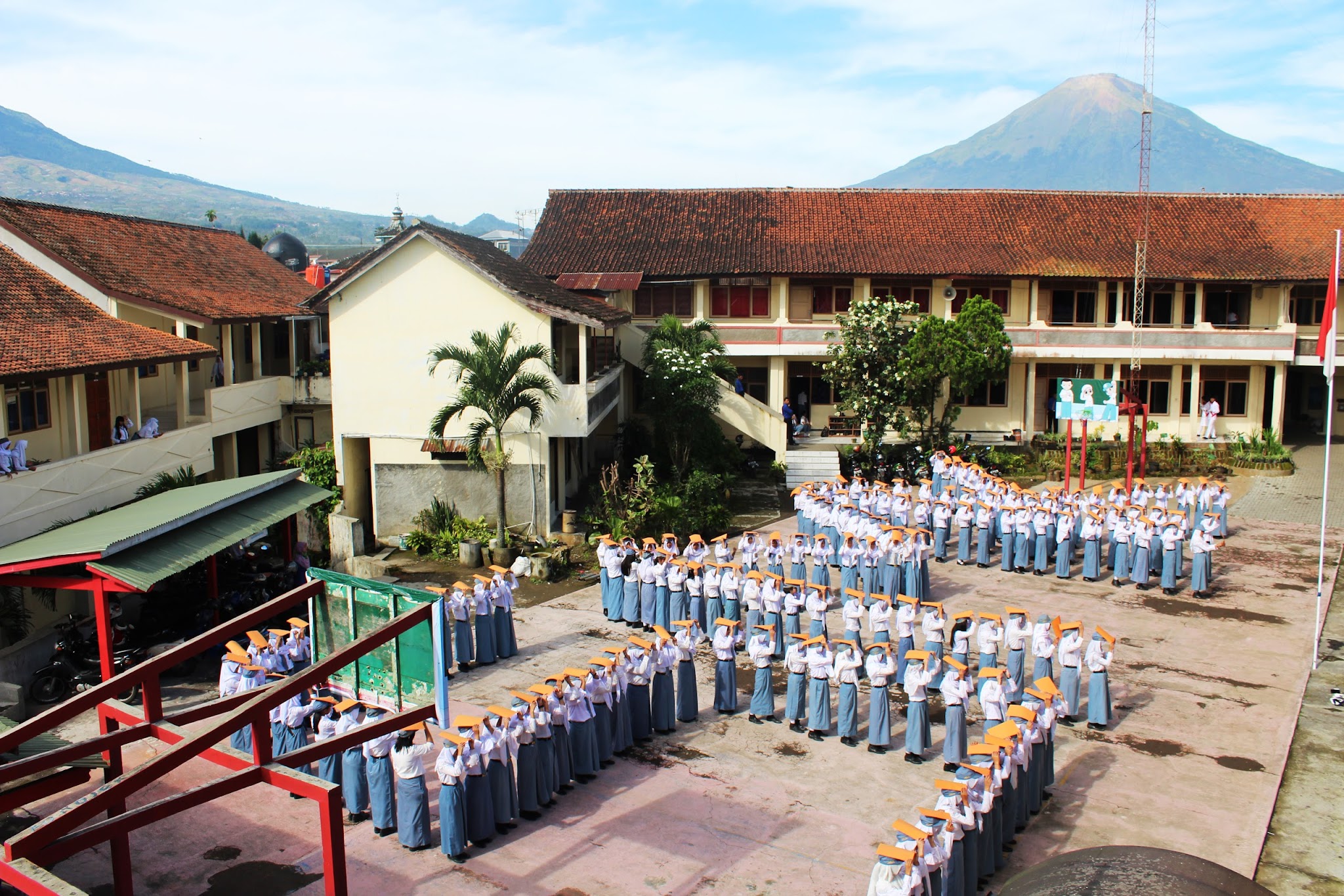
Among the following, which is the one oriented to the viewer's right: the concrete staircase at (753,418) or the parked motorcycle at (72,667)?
the concrete staircase

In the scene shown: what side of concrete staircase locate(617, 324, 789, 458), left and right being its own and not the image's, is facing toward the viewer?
right

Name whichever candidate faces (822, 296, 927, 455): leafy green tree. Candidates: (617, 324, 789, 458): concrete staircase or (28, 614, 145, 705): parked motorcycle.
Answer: the concrete staircase

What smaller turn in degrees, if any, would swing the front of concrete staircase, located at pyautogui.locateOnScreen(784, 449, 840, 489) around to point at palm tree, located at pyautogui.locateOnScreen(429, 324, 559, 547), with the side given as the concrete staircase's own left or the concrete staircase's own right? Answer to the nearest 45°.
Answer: approximately 45° to the concrete staircase's own right

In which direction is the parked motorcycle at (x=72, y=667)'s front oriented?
to the viewer's left

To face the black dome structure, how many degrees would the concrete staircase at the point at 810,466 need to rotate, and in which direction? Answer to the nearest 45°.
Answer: approximately 135° to its right

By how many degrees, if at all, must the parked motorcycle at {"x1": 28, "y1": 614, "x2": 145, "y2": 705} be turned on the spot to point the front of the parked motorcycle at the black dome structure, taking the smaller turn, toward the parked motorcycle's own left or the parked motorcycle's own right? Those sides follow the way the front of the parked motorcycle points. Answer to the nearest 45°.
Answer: approximately 90° to the parked motorcycle's own right

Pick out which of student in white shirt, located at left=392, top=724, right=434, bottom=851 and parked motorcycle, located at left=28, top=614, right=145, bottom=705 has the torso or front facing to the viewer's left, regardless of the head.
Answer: the parked motorcycle
